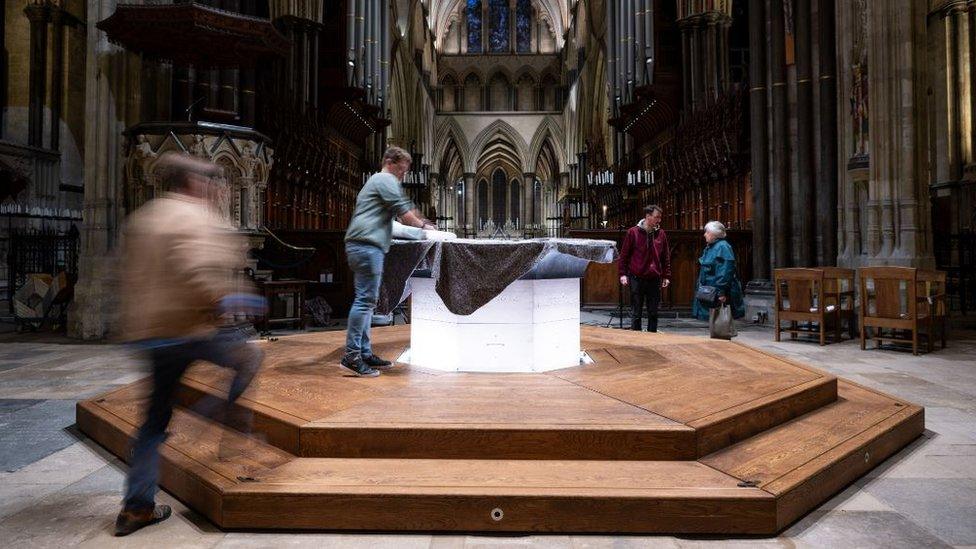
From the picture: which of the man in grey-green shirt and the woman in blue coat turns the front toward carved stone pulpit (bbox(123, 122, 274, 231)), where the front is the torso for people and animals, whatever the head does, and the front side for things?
the woman in blue coat

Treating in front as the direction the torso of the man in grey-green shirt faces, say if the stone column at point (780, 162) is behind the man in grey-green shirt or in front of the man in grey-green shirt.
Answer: in front

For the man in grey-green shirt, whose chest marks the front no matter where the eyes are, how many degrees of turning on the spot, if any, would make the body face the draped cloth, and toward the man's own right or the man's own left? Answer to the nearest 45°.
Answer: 0° — they already face it

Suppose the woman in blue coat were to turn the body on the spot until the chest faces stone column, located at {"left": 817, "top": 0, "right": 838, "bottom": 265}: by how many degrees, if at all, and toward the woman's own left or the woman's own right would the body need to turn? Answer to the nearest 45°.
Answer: approximately 90° to the woman's own right

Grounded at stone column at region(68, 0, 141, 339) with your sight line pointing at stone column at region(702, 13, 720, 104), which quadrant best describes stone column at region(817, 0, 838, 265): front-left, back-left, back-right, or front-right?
front-right

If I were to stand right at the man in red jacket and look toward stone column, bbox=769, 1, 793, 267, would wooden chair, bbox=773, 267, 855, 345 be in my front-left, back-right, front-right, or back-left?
front-right

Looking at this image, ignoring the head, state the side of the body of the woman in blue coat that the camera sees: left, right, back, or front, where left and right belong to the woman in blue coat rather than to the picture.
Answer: left

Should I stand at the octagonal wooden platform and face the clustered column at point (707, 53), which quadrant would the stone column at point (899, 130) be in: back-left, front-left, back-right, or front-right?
front-right

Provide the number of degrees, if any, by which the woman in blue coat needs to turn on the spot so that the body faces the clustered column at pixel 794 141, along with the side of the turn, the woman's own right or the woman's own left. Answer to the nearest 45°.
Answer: approximately 90° to the woman's own right

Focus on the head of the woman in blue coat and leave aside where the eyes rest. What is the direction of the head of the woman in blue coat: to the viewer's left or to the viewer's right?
to the viewer's left

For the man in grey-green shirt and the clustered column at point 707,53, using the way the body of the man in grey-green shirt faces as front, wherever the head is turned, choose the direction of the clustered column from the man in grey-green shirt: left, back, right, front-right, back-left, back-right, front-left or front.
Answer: front-left

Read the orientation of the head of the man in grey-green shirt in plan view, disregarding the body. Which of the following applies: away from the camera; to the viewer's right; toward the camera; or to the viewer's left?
to the viewer's right

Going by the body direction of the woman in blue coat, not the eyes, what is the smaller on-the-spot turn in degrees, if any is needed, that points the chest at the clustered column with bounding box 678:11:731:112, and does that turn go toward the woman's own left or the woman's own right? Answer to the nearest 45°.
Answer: approximately 90° to the woman's own right

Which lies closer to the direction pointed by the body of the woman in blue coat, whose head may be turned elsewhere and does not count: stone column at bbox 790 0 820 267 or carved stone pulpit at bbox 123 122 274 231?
the carved stone pulpit

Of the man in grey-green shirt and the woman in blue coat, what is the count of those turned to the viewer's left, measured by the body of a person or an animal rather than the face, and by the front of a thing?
1

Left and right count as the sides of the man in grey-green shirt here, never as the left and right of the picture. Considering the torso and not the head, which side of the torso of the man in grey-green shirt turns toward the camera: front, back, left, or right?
right
